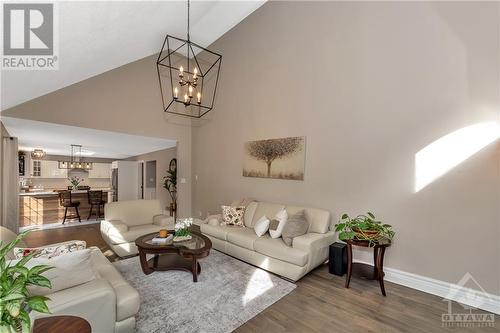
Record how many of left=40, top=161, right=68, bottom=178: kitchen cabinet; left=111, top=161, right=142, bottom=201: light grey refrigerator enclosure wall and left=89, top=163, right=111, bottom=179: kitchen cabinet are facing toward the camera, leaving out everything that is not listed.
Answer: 2

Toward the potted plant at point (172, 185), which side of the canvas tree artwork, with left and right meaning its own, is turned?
right

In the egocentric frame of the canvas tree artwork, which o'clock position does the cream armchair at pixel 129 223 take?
The cream armchair is roughly at 1 o'clock from the canvas tree artwork.

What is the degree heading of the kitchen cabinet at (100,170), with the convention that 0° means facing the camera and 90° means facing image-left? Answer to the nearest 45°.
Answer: approximately 0°

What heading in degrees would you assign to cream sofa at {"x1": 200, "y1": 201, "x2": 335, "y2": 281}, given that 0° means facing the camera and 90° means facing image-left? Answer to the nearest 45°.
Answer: approximately 45°

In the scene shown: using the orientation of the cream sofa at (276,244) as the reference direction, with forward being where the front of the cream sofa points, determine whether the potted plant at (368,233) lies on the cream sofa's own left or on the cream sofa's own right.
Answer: on the cream sofa's own left

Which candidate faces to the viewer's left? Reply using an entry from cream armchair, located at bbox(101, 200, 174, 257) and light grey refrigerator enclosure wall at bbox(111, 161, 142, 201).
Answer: the light grey refrigerator enclosure wall

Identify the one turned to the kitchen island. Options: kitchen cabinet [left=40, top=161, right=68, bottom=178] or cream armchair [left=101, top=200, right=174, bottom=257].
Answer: the kitchen cabinet

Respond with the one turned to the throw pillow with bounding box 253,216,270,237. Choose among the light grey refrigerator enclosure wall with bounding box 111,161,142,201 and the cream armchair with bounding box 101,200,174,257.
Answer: the cream armchair
